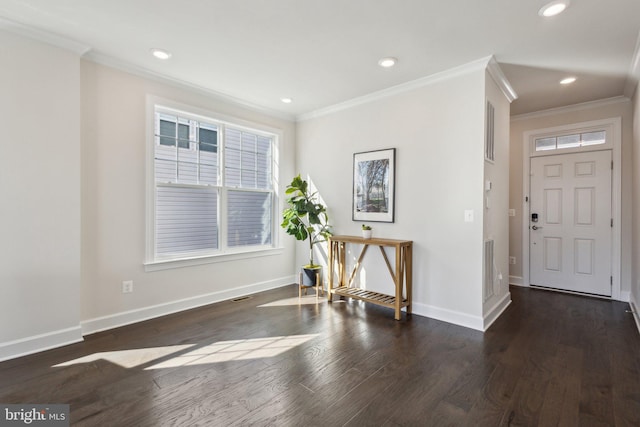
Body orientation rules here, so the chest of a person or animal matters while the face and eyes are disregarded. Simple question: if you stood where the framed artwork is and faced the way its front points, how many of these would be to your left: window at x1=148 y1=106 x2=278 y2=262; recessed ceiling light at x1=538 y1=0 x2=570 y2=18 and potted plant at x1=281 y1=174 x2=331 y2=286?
1

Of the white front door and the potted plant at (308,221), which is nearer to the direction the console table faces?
the potted plant

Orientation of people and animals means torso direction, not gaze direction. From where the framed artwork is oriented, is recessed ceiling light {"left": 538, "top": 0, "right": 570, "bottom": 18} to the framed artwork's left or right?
on its left

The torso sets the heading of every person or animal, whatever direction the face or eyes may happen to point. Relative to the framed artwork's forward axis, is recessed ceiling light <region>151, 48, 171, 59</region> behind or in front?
in front

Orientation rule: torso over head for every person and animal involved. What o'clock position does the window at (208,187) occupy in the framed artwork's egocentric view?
The window is roughly at 1 o'clock from the framed artwork.

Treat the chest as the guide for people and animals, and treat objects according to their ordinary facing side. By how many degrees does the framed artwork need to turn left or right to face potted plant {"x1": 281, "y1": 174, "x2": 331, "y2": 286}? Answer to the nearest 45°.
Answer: approximately 45° to its right

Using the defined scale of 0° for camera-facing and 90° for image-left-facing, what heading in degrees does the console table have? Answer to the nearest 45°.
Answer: approximately 45°

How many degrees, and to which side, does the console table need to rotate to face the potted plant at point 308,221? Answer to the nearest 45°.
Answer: approximately 90° to its right

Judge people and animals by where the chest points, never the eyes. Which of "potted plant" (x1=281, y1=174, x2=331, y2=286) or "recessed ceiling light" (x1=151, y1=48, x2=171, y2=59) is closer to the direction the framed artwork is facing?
the recessed ceiling light
